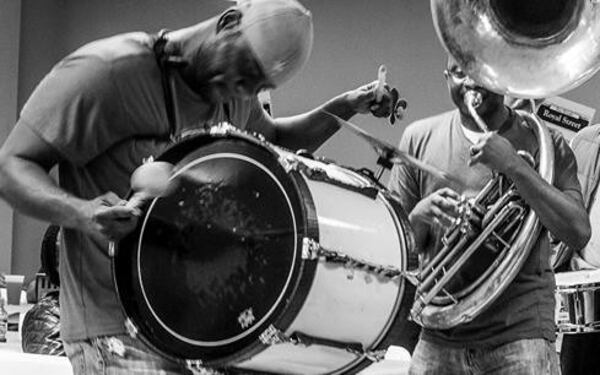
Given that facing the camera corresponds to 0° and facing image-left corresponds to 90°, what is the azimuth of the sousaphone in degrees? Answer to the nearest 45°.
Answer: approximately 0°

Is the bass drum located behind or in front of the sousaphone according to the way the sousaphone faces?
in front

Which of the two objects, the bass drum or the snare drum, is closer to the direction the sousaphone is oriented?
the bass drum

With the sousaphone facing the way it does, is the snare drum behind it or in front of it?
behind
